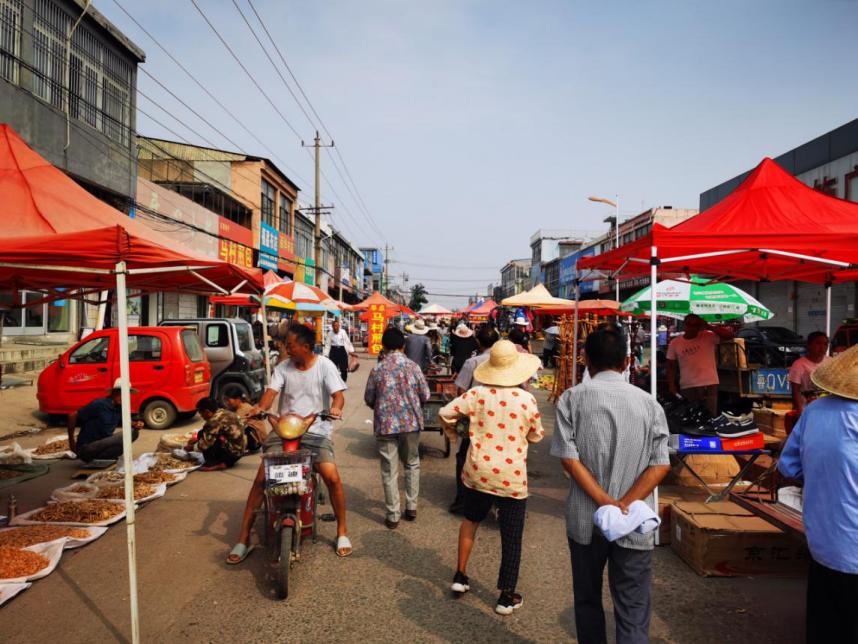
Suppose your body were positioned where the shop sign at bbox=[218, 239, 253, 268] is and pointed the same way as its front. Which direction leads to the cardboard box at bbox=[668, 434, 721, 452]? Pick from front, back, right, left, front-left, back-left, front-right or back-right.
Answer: front-right

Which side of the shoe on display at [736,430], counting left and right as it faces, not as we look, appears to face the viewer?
left

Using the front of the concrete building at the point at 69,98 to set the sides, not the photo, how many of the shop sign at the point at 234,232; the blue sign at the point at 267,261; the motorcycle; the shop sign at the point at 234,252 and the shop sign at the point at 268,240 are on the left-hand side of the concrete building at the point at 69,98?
4

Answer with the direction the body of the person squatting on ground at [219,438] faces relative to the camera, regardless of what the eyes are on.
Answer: to the viewer's left

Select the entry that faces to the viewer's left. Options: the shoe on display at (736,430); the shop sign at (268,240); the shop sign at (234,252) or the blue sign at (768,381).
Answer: the shoe on display
